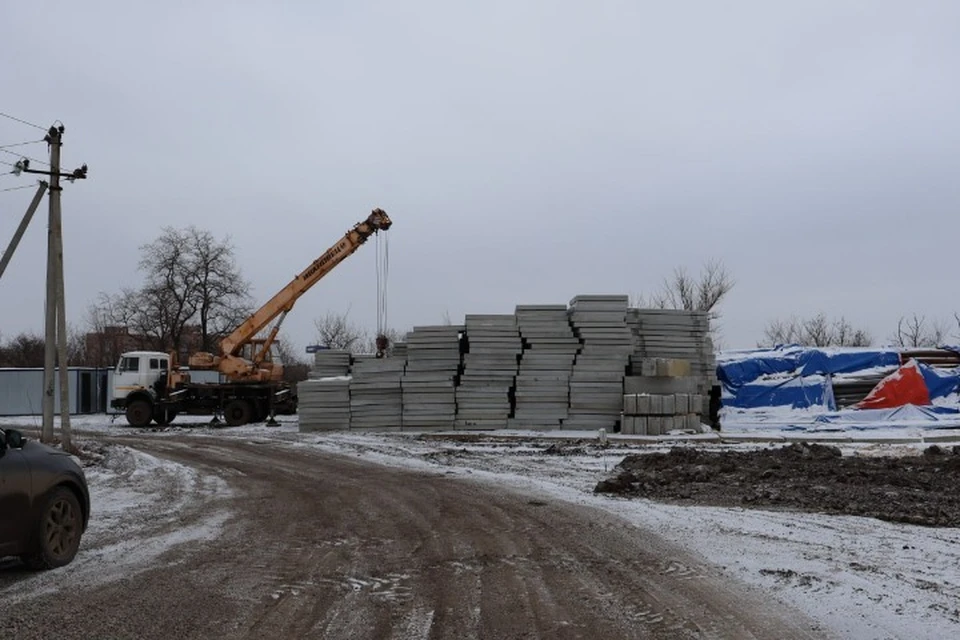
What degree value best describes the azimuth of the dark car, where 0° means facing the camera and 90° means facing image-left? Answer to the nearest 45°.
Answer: approximately 225°

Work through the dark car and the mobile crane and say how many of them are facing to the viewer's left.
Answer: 1

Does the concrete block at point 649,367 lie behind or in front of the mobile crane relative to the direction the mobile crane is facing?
behind

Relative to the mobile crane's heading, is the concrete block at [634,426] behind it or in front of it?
behind

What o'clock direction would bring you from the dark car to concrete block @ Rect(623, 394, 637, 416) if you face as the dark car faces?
The concrete block is roughly at 12 o'clock from the dark car.

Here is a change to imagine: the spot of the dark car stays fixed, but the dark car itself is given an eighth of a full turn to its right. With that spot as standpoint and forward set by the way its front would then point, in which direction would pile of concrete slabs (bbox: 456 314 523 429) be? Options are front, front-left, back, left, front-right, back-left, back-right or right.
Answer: front-left

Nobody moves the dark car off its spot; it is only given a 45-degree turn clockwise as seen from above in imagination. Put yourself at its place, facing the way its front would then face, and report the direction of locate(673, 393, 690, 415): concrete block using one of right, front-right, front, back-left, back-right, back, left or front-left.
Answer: front-left

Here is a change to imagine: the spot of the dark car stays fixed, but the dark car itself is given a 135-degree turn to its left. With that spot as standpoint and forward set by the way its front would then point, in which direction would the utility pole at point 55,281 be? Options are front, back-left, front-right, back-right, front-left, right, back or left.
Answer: right

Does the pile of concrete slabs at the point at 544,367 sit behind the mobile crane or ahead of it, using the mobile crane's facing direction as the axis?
behind

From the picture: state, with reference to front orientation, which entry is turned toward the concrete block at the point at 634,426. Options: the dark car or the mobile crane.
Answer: the dark car

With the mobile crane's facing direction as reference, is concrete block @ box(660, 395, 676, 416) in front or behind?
behind

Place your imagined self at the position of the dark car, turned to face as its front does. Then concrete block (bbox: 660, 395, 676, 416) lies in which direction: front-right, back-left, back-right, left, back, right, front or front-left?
front

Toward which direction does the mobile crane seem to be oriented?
to the viewer's left

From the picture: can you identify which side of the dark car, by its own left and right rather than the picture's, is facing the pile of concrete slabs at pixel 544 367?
front
